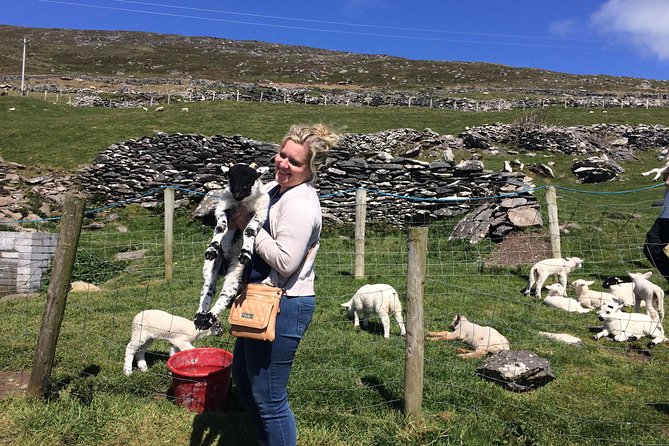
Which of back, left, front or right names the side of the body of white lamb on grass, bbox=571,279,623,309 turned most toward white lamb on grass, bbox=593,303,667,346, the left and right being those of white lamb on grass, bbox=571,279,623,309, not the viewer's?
left

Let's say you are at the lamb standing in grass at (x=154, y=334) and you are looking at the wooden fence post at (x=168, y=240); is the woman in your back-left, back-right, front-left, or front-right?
back-right

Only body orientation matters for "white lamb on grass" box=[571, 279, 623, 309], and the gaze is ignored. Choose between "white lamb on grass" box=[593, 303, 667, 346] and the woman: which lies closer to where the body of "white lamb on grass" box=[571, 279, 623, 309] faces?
the woman

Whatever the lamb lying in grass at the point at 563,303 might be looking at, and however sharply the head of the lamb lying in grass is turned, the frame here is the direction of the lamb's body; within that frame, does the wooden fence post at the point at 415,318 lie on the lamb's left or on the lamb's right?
on the lamb's left

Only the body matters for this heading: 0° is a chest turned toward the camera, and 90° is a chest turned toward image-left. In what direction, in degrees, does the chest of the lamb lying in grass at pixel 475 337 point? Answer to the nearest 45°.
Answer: approximately 90°

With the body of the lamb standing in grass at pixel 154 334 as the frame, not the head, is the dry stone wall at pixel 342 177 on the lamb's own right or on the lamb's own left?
on the lamb's own left

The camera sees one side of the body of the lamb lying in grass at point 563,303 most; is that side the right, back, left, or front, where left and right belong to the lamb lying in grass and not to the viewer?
left

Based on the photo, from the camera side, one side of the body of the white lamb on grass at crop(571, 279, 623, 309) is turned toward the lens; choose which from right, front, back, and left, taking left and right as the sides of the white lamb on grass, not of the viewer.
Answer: left
